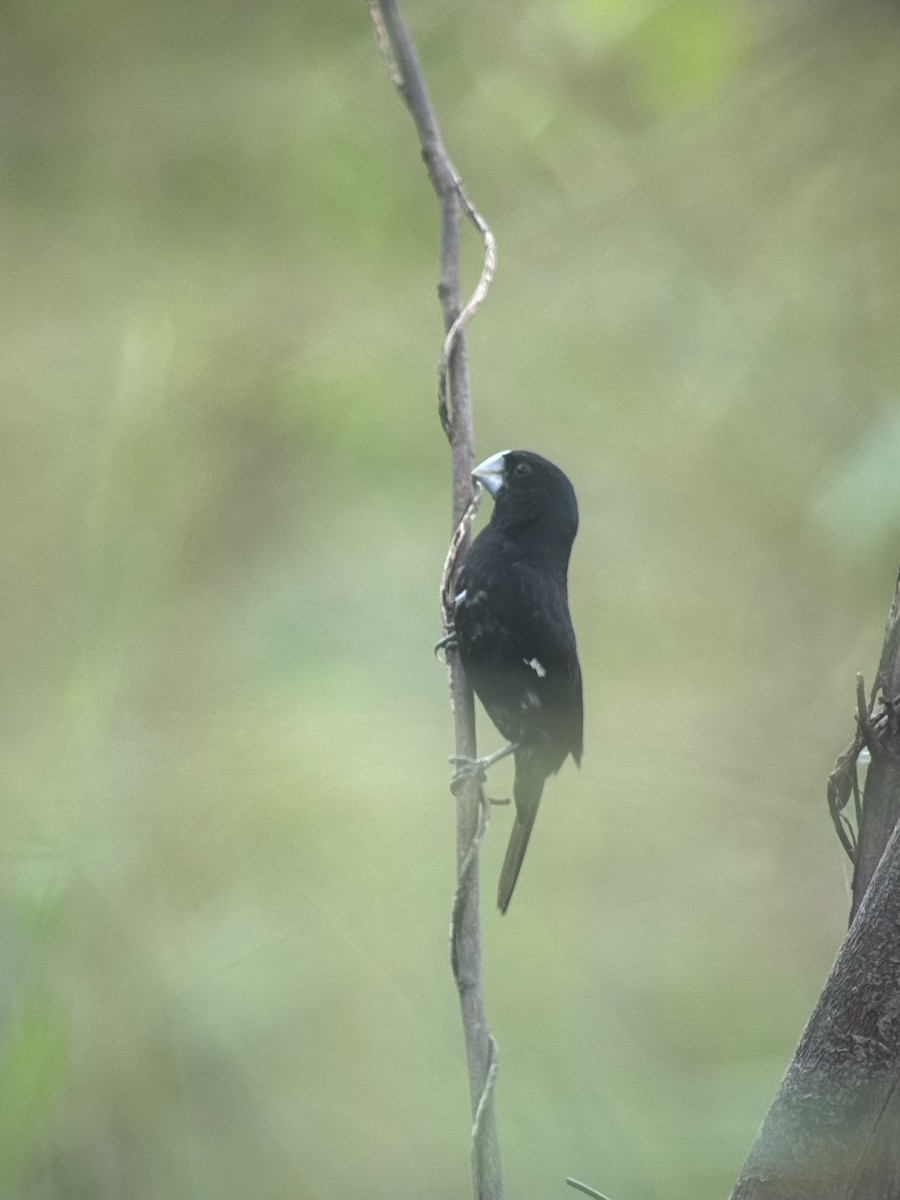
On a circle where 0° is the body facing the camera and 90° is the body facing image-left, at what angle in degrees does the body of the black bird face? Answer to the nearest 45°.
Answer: approximately 90°
